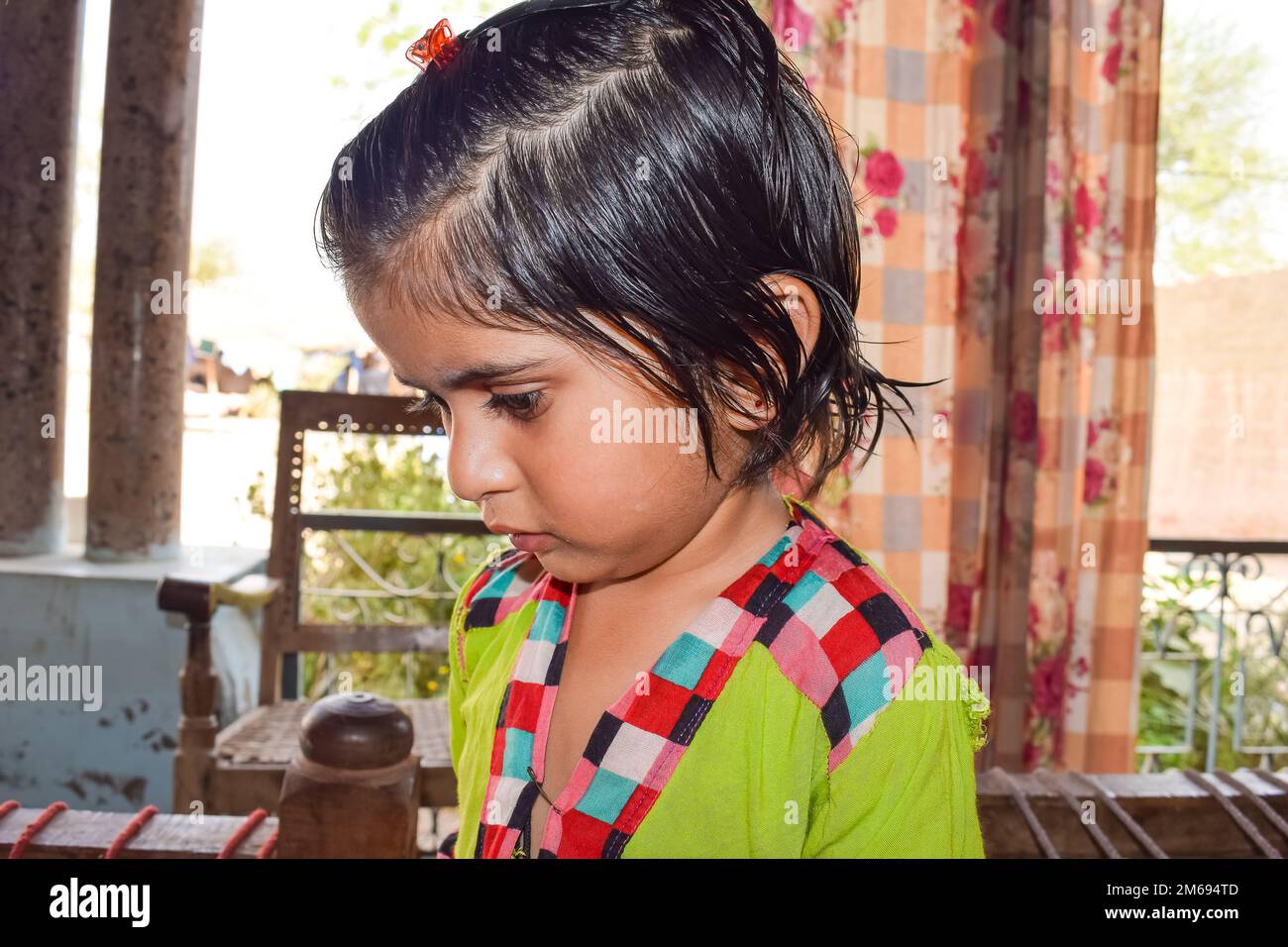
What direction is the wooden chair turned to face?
toward the camera

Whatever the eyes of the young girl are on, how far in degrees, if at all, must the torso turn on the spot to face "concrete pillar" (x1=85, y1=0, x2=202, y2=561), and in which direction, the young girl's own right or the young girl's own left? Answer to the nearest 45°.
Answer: approximately 90° to the young girl's own right

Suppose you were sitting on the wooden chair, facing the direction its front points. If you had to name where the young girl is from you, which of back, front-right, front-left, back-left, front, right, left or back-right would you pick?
front

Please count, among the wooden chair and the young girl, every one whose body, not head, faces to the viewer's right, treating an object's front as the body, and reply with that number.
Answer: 0

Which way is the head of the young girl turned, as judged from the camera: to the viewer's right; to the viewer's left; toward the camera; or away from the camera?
to the viewer's left

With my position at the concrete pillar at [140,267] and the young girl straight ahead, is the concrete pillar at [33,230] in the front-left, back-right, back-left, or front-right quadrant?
back-right

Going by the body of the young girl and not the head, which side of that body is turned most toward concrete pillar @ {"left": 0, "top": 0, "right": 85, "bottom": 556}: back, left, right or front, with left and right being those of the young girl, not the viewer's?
right

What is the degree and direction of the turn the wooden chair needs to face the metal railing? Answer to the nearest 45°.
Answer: approximately 90° to its left
